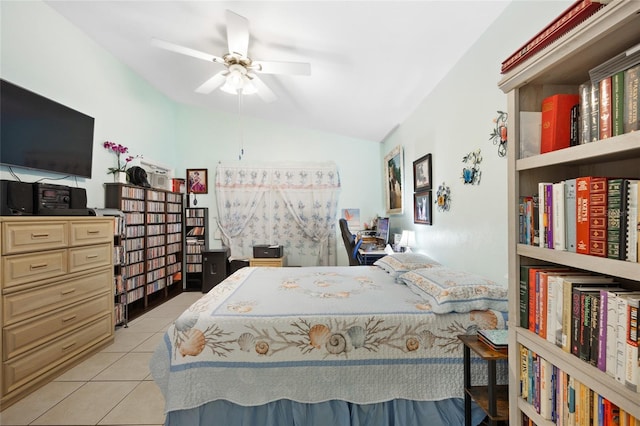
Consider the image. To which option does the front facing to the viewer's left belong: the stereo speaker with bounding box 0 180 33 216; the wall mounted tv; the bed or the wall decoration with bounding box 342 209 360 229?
the bed

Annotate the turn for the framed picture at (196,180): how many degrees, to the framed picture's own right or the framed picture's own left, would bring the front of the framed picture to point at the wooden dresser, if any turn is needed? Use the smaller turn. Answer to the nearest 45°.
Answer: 0° — it already faces it

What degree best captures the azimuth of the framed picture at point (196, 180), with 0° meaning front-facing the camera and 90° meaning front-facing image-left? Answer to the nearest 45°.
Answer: approximately 0°

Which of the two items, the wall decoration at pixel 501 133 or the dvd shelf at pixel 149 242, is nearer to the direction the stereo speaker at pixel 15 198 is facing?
the wall decoration

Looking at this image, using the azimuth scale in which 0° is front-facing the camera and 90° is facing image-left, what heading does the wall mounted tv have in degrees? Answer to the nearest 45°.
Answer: approximately 315°

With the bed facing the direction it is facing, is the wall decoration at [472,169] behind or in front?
behind

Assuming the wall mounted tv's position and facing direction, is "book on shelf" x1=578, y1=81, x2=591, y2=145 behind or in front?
in front

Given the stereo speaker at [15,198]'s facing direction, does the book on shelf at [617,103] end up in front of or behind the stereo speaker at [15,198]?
in front

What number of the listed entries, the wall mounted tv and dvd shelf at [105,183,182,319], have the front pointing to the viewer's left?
0

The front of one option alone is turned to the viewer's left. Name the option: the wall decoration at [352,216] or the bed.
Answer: the bed

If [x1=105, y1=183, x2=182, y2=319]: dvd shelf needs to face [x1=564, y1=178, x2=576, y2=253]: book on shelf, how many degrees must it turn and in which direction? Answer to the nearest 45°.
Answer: approximately 45° to its right
